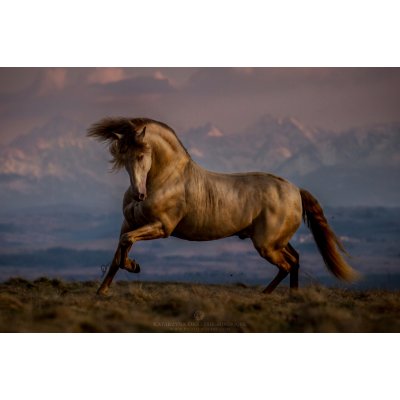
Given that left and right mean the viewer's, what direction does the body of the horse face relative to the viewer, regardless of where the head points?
facing to the left of the viewer
